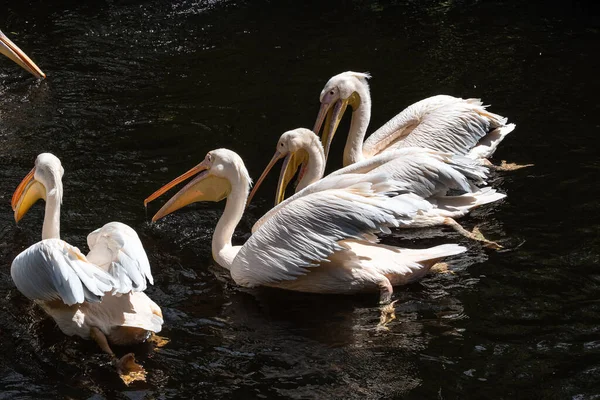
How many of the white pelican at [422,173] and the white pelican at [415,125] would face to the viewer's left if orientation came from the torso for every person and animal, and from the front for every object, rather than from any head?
2

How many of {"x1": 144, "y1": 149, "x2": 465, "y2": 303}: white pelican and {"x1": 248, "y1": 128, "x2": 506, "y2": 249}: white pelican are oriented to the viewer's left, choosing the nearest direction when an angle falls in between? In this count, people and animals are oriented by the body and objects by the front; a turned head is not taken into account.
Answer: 2

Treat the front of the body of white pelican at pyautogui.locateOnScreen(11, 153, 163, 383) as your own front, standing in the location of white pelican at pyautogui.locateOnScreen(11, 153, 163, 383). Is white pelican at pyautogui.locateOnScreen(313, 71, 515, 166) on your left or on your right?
on your right

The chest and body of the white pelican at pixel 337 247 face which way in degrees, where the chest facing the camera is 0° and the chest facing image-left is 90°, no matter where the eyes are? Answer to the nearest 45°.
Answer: approximately 90°

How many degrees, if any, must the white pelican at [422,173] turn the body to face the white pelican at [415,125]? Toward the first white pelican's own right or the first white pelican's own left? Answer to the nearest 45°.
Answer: approximately 90° to the first white pelican's own right

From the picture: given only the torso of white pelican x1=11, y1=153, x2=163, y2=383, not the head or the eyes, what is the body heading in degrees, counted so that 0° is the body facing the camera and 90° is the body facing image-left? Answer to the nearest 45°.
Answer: approximately 135°

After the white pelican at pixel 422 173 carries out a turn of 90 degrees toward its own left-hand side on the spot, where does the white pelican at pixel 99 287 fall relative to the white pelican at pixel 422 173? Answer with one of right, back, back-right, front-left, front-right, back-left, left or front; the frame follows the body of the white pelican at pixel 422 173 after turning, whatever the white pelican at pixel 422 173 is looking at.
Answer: front-right

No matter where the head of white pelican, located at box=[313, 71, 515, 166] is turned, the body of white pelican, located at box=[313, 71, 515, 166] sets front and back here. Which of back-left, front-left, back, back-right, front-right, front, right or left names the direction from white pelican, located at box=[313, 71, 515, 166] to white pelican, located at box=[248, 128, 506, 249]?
left

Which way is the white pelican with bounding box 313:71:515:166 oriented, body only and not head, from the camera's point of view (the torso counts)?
to the viewer's left

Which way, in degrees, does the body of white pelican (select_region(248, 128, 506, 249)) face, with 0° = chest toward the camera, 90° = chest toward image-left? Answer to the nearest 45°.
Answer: approximately 90°

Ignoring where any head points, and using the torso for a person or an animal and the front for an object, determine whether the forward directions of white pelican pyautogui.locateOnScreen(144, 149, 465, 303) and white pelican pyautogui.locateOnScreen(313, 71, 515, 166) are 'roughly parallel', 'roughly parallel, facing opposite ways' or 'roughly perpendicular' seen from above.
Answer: roughly parallel

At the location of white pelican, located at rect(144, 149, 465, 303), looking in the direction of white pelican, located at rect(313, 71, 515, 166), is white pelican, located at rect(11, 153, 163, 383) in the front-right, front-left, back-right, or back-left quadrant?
back-left

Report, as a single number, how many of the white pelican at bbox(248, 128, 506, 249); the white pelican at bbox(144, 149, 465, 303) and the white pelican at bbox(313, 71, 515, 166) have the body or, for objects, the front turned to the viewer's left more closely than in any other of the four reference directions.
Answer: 3

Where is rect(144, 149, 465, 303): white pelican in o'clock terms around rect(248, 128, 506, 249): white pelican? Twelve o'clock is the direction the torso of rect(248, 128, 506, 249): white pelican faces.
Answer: rect(144, 149, 465, 303): white pelican is roughly at 10 o'clock from rect(248, 128, 506, 249): white pelican.

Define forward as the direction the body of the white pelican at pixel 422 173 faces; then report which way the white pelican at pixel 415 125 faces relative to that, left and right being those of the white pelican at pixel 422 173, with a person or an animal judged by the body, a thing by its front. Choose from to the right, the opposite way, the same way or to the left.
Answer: the same way

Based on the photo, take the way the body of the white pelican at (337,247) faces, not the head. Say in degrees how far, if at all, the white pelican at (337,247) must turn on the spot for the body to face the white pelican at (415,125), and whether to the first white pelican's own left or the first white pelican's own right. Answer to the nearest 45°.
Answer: approximately 90° to the first white pelican's own right
